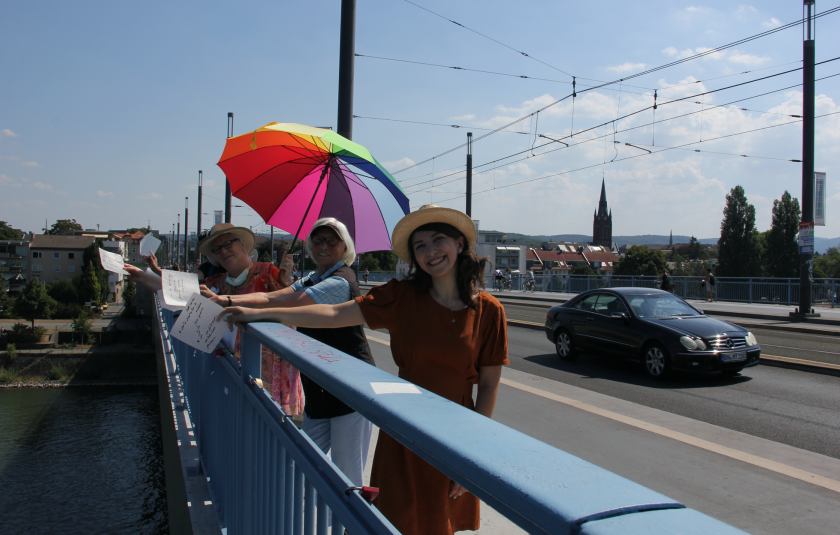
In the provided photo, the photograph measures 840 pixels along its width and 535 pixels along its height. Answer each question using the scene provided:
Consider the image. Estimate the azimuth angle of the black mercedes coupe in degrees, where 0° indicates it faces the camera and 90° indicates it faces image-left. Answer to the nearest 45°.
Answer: approximately 315°

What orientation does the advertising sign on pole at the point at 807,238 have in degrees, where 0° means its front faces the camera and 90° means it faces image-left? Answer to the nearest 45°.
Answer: approximately 0°

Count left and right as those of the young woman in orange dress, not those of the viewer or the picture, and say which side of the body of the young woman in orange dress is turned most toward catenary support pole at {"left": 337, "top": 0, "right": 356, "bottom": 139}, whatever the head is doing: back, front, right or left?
back

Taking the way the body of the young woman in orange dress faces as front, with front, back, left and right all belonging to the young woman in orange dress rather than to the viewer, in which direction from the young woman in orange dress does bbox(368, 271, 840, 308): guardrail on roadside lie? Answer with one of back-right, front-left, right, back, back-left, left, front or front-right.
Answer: back-left

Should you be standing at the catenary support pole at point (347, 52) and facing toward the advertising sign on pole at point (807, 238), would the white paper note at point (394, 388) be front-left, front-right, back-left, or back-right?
back-right

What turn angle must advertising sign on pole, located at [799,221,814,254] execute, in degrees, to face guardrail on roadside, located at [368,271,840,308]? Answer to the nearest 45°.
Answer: approximately 180°

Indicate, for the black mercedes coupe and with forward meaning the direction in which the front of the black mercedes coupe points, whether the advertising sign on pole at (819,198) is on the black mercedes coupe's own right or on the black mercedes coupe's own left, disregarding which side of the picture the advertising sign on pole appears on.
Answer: on the black mercedes coupe's own left

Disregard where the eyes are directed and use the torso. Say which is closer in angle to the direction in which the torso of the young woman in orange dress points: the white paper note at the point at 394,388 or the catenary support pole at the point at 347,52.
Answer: the white paper note
